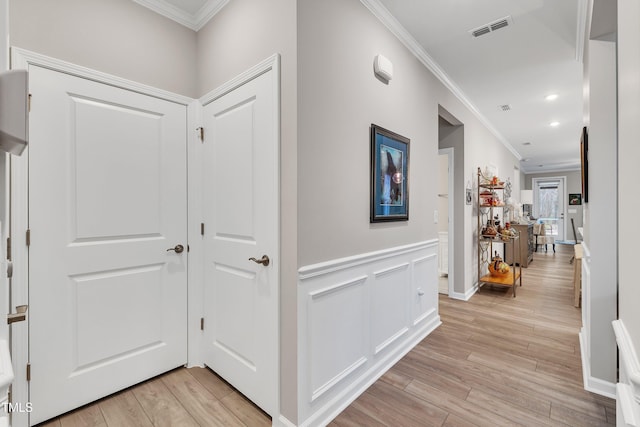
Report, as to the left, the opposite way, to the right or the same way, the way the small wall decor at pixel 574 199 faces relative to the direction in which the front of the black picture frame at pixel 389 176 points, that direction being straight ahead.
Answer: to the right

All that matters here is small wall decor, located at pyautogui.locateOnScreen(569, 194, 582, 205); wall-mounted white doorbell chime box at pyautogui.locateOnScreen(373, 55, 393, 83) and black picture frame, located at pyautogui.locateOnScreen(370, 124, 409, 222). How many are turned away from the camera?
0

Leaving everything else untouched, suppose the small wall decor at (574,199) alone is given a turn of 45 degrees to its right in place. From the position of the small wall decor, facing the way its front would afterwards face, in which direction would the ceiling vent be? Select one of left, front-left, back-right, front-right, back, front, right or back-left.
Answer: front-left

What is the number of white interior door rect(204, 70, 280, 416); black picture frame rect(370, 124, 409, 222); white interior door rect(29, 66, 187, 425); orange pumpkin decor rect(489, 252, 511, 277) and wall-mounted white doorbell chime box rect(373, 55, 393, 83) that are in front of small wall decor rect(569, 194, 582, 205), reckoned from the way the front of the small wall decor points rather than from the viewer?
5

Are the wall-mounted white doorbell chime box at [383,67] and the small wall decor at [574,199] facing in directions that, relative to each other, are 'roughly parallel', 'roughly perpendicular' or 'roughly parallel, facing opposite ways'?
roughly perpendicular

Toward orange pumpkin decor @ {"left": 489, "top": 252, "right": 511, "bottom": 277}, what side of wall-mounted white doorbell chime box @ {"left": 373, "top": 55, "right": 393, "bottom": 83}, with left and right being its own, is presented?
left

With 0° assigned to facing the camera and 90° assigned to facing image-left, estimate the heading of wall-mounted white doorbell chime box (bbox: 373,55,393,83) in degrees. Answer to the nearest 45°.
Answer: approximately 315°

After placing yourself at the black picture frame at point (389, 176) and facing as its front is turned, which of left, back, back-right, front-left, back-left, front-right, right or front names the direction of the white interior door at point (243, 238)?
right

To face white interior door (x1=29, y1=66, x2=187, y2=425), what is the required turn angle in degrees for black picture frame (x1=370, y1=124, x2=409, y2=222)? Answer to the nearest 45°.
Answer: approximately 90° to its right

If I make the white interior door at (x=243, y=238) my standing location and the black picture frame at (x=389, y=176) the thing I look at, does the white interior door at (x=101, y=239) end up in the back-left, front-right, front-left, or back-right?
back-left

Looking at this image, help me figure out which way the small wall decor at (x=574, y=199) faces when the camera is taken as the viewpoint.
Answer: facing the viewer

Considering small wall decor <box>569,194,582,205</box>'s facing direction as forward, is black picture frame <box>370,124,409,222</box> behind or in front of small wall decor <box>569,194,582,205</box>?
in front

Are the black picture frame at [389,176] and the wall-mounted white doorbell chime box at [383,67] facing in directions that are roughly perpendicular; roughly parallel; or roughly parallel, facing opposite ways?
roughly parallel

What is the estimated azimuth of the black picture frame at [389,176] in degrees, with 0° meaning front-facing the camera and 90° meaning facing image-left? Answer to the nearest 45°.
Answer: approximately 315°

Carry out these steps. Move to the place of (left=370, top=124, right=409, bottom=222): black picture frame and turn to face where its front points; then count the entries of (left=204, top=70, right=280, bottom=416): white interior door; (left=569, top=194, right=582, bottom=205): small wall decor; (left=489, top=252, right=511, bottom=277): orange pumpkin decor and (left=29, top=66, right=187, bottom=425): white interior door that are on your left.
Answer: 2

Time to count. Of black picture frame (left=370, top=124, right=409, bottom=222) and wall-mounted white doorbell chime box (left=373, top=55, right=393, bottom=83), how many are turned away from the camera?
0

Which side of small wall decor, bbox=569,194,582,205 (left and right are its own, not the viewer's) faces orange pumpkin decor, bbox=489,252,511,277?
front
